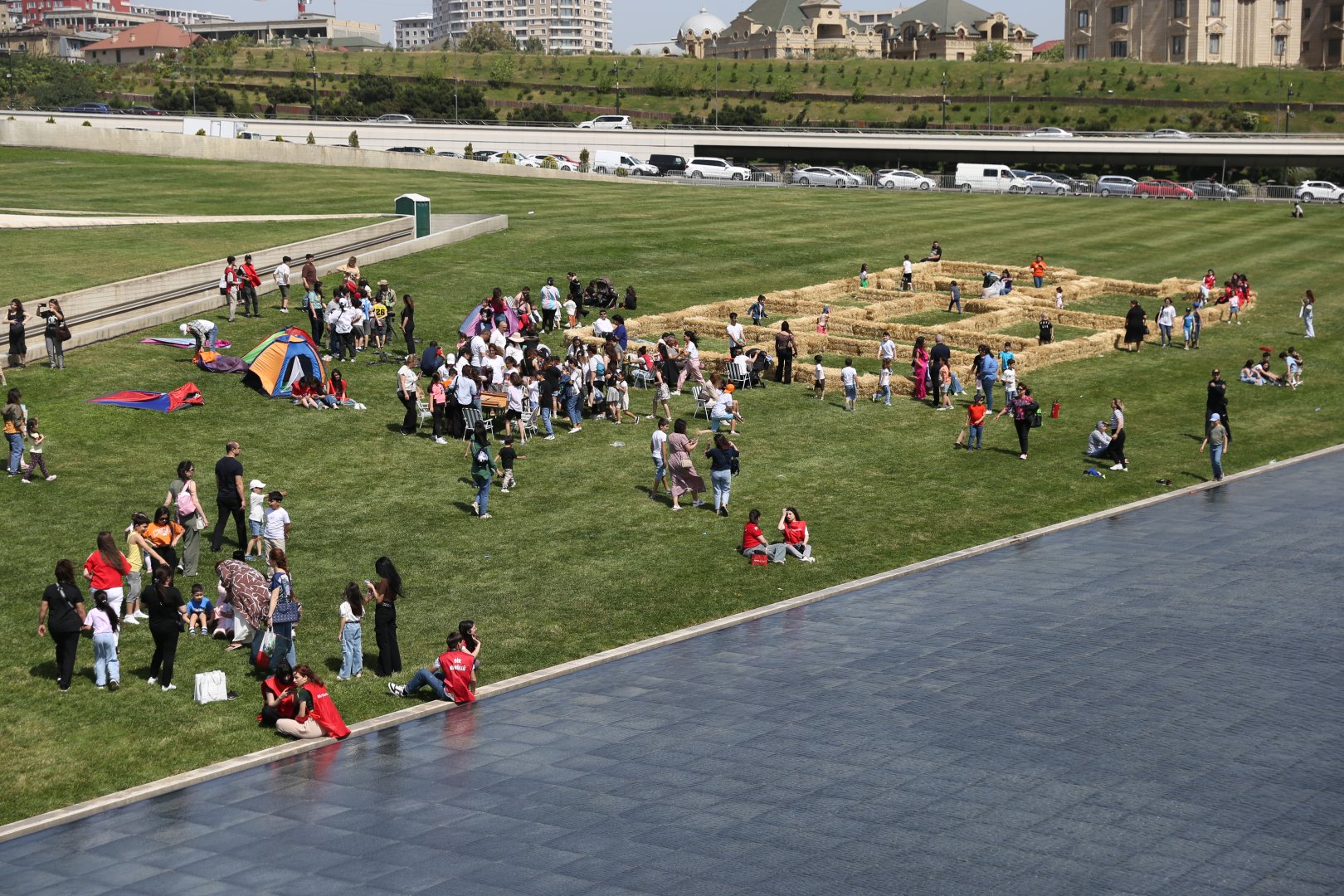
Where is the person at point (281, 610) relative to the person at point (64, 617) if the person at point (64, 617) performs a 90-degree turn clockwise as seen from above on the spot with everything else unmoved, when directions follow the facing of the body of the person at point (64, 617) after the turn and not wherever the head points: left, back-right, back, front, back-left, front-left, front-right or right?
front

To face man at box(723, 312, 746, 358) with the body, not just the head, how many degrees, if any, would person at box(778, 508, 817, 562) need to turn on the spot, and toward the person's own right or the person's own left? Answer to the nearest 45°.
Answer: approximately 180°

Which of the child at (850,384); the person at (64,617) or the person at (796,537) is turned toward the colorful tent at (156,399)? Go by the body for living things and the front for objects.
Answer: the person at (64,617)

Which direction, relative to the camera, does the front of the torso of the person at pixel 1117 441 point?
to the viewer's left

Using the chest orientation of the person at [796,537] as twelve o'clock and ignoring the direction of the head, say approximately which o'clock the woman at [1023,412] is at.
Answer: The woman is roughly at 7 o'clock from the person.

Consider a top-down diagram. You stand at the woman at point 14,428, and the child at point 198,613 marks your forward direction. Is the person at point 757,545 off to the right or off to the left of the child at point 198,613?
left

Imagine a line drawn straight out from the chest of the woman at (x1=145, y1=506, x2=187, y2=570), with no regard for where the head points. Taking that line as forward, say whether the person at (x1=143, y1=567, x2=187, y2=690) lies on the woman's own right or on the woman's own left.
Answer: on the woman's own right

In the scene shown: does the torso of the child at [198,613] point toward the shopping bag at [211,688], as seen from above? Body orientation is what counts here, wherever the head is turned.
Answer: yes

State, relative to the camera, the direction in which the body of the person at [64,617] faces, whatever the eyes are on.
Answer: away from the camera

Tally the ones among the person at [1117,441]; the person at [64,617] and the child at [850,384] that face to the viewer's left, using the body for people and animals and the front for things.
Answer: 1

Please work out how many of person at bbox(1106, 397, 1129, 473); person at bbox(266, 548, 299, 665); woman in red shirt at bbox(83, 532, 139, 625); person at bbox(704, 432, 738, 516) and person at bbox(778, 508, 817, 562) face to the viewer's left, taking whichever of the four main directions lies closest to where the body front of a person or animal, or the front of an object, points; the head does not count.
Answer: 2

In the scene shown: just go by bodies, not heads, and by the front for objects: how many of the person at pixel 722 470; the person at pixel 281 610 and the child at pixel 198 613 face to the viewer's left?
1

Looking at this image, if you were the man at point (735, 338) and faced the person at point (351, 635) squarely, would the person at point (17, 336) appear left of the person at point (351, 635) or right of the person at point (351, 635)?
right

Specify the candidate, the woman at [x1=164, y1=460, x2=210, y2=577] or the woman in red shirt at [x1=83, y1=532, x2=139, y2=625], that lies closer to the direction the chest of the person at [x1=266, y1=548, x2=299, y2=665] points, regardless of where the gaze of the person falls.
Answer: the woman in red shirt

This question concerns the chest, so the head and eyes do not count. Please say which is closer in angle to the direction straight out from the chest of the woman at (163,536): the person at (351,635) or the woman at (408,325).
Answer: the person
